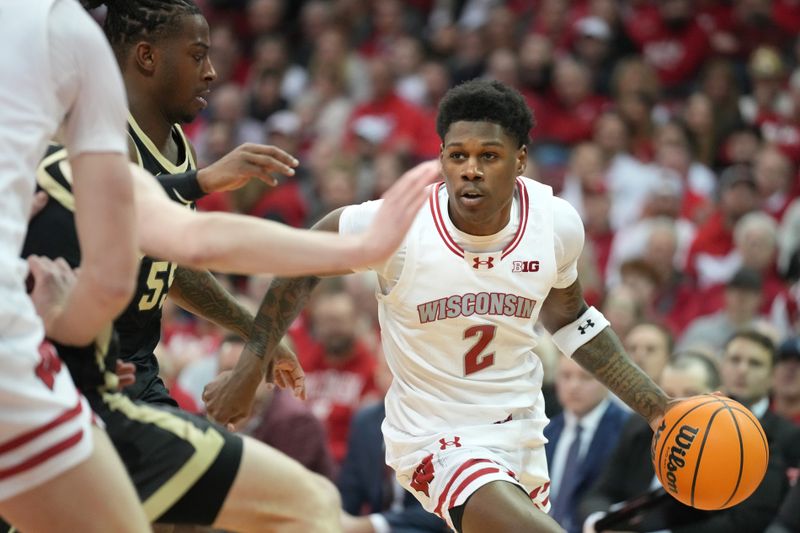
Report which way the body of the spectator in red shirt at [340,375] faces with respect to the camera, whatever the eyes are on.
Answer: toward the camera

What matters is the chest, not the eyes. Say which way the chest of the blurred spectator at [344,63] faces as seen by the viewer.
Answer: toward the camera

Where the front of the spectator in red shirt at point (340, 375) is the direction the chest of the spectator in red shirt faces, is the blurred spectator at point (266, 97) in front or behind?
behind

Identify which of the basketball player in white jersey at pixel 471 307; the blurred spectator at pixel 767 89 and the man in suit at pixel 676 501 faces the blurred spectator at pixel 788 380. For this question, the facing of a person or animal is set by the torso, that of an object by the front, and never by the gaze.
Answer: the blurred spectator at pixel 767 89

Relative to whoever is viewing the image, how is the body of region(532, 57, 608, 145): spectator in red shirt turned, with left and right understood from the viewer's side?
facing the viewer

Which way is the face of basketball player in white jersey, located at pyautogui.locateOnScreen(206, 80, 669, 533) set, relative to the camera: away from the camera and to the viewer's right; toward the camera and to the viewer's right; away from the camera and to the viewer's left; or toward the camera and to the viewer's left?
toward the camera and to the viewer's left

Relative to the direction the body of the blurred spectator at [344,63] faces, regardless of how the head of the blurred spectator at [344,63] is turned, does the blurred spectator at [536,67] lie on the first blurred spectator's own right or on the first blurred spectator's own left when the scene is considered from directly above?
on the first blurred spectator's own left

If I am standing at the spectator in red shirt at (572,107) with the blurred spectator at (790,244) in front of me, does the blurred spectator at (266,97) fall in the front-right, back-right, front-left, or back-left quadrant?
back-right

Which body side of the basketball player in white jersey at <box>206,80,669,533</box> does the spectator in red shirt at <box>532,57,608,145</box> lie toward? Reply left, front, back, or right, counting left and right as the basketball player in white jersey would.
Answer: back

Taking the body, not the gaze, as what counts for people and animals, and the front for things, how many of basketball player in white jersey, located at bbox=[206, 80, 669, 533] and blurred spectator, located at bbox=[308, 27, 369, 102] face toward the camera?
2

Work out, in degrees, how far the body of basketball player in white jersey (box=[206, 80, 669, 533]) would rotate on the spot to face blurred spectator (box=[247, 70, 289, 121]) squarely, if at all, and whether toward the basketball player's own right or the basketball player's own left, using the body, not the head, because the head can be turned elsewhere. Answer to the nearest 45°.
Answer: approximately 180°
